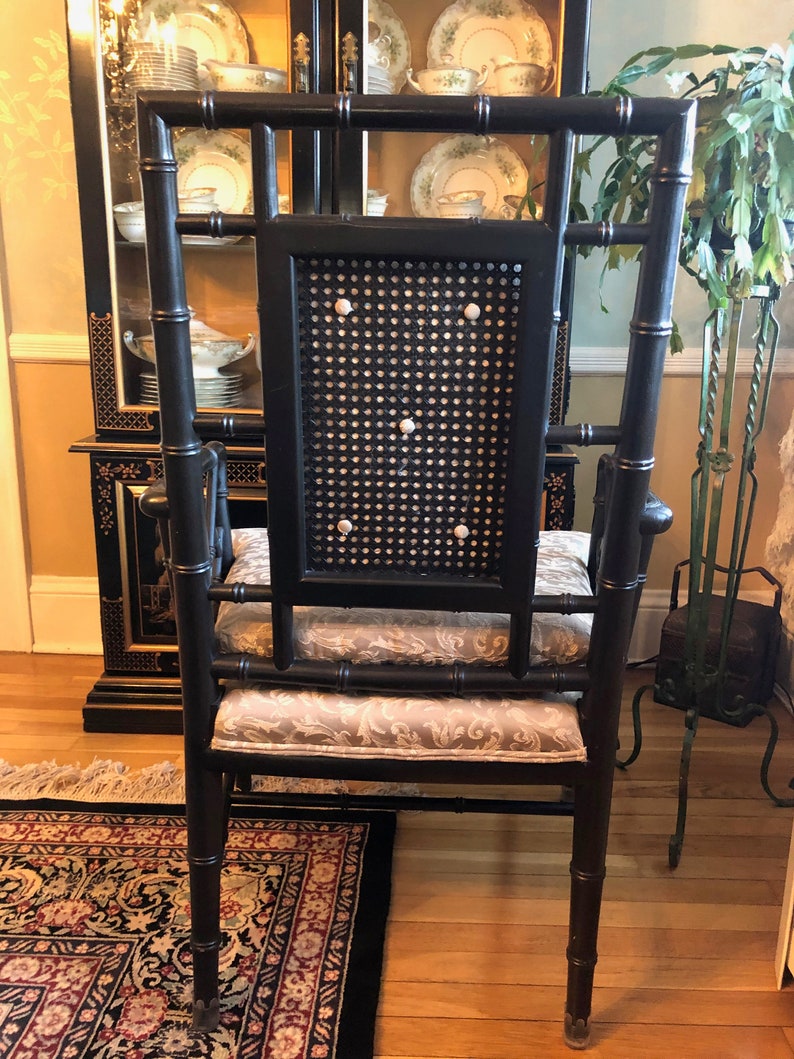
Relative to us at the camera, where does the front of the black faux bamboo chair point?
facing away from the viewer

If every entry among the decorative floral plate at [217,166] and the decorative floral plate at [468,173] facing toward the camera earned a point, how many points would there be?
2

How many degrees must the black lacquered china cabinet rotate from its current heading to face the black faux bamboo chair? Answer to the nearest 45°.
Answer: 0° — it already faces it

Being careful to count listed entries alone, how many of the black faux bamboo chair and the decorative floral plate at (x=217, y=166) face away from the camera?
1

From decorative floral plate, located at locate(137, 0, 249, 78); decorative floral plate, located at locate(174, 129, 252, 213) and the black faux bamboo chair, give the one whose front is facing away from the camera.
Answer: the black faux bamboo chair

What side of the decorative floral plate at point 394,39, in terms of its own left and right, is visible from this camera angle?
front

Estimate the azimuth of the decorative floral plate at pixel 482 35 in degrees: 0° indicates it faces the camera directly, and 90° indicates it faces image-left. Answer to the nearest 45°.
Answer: approximately 0°

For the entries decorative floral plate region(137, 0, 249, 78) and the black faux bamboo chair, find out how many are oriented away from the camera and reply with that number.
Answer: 1

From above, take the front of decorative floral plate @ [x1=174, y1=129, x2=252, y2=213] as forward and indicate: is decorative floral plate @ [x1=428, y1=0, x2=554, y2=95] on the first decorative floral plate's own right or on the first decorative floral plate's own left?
on the first decorative floral plate's own left

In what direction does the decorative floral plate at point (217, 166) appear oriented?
toward the camera

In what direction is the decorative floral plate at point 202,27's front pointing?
toward the camera

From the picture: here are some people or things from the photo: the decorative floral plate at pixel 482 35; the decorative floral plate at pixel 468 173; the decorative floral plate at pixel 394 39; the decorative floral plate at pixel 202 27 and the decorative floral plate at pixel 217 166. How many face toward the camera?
5
